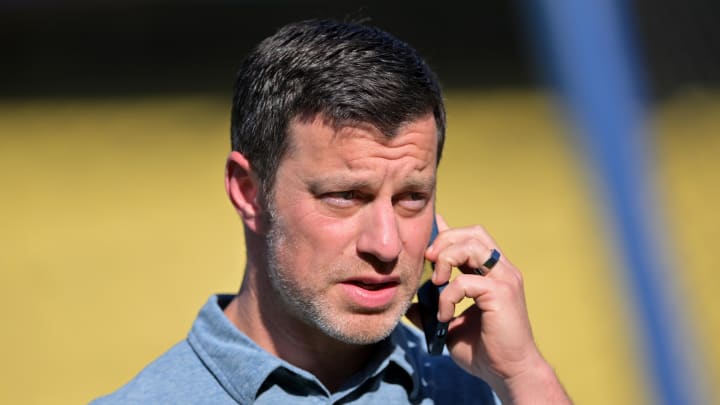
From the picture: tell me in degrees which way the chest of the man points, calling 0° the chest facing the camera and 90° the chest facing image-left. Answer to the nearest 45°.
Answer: approximately 315°

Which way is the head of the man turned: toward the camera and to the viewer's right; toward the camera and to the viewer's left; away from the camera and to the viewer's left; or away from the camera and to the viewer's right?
toward the camera and to the viewer's right
